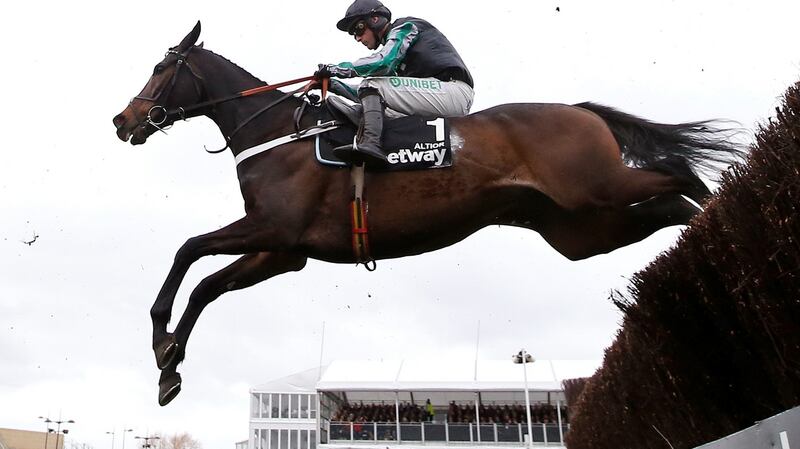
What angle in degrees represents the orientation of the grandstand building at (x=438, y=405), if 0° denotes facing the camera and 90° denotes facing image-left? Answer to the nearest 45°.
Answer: approximately 0°

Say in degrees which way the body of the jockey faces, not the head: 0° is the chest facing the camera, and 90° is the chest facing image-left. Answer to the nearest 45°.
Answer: approximately 90°

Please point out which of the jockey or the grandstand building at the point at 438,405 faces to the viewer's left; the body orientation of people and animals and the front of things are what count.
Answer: the jockey

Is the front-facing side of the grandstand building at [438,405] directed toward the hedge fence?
yes

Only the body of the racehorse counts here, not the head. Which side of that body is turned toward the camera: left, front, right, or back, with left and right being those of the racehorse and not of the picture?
left

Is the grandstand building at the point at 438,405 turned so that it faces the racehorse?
yes

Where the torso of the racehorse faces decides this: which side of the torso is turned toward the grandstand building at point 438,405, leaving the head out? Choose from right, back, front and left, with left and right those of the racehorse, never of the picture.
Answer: right

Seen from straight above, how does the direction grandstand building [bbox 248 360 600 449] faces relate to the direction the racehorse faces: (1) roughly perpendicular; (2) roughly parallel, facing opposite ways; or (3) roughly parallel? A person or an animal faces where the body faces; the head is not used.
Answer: roughly perpendicular

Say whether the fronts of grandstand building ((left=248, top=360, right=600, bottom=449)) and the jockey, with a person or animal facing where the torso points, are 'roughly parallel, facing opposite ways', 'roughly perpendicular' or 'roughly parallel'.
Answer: roughly perpendicular
